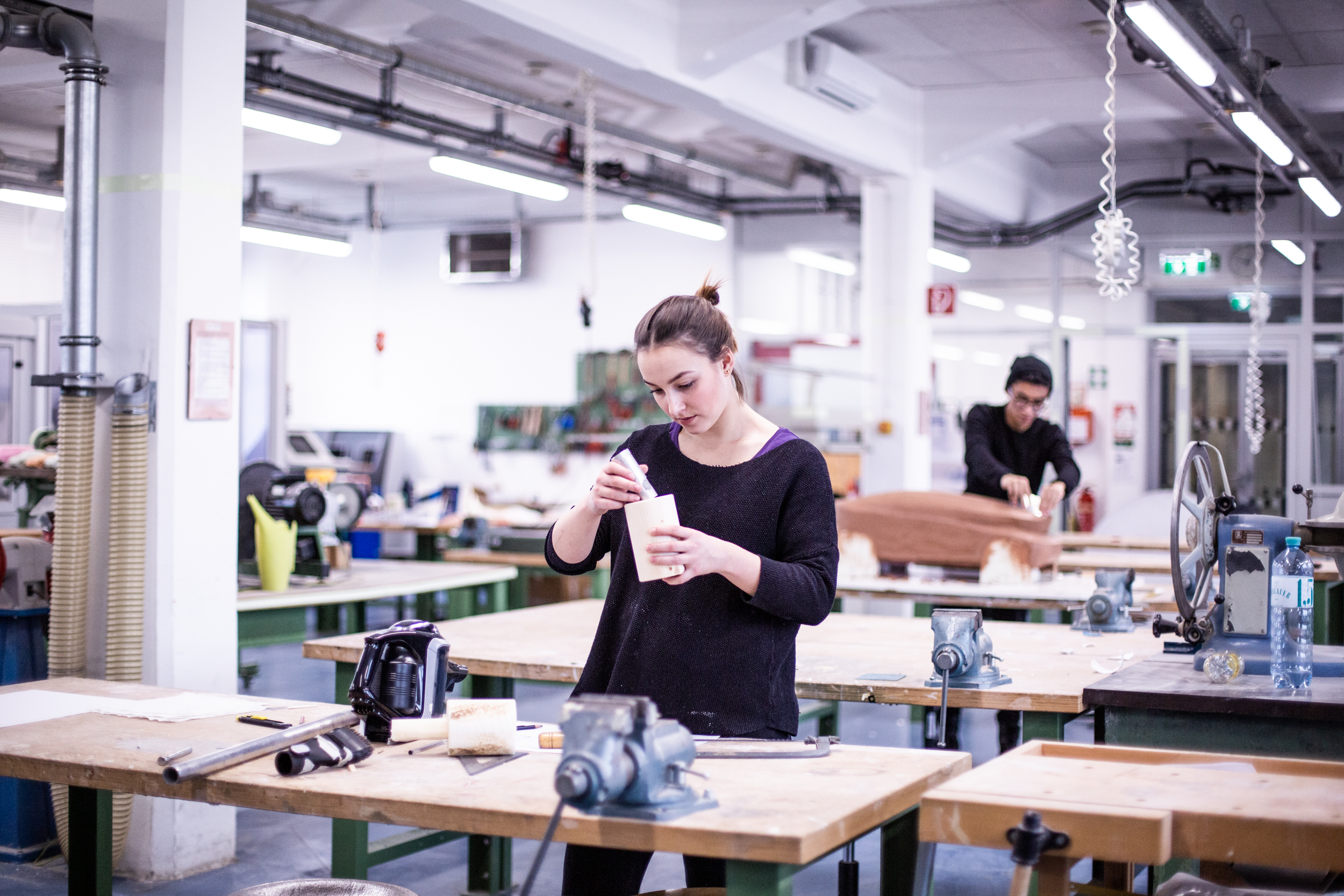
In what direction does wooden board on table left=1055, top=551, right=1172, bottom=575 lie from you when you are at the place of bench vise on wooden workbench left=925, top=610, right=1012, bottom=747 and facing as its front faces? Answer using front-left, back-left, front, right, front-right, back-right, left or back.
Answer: back

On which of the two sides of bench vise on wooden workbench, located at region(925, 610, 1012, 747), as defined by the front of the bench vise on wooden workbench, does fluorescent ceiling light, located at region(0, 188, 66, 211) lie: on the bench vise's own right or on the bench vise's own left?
on the bench vise's own right

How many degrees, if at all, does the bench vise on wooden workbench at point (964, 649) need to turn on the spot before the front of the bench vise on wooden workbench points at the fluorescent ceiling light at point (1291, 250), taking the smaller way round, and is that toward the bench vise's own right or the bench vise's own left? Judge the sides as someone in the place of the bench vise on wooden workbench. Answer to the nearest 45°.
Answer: approximately 180°

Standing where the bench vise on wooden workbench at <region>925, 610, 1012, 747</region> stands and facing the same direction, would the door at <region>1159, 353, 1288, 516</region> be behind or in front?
behind

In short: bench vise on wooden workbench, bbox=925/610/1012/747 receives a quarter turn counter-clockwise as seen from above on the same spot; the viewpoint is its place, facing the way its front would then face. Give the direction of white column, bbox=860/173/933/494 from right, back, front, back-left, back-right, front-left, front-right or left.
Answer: left

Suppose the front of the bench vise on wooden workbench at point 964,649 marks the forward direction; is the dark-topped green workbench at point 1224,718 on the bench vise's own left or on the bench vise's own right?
on the bench vise's own left

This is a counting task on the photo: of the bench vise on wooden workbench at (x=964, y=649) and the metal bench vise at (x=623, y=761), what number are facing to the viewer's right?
0

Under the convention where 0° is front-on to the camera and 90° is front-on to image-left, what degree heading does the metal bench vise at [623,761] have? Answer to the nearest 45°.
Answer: approximately 45°

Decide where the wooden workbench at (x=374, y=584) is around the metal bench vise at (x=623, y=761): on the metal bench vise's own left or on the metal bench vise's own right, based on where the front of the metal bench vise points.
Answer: on the metal bench vise's own right

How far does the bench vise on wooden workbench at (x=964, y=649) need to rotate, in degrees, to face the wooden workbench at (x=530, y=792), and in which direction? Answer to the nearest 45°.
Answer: approximately 45° to its right

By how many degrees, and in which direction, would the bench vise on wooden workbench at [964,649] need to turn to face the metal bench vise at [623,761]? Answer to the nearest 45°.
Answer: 0° — it already faces it

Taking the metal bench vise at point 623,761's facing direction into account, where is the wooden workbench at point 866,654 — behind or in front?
behind
